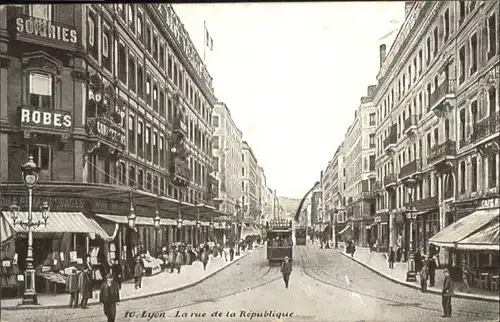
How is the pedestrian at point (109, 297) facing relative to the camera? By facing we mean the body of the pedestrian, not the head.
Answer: toward the camera

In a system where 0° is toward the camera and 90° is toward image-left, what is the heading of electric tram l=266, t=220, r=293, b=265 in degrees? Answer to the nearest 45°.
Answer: approximately 0°

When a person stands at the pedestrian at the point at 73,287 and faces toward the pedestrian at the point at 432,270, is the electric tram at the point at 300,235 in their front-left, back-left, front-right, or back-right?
front-left
